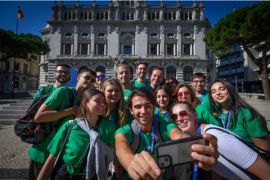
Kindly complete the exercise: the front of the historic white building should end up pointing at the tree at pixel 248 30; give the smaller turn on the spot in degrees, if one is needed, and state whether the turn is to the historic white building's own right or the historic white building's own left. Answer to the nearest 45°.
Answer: approximately 45° to the historic white building's own left

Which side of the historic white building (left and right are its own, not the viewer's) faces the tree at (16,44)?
right

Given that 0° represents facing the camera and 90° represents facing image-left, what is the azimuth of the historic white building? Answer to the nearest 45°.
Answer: approximately 0°
